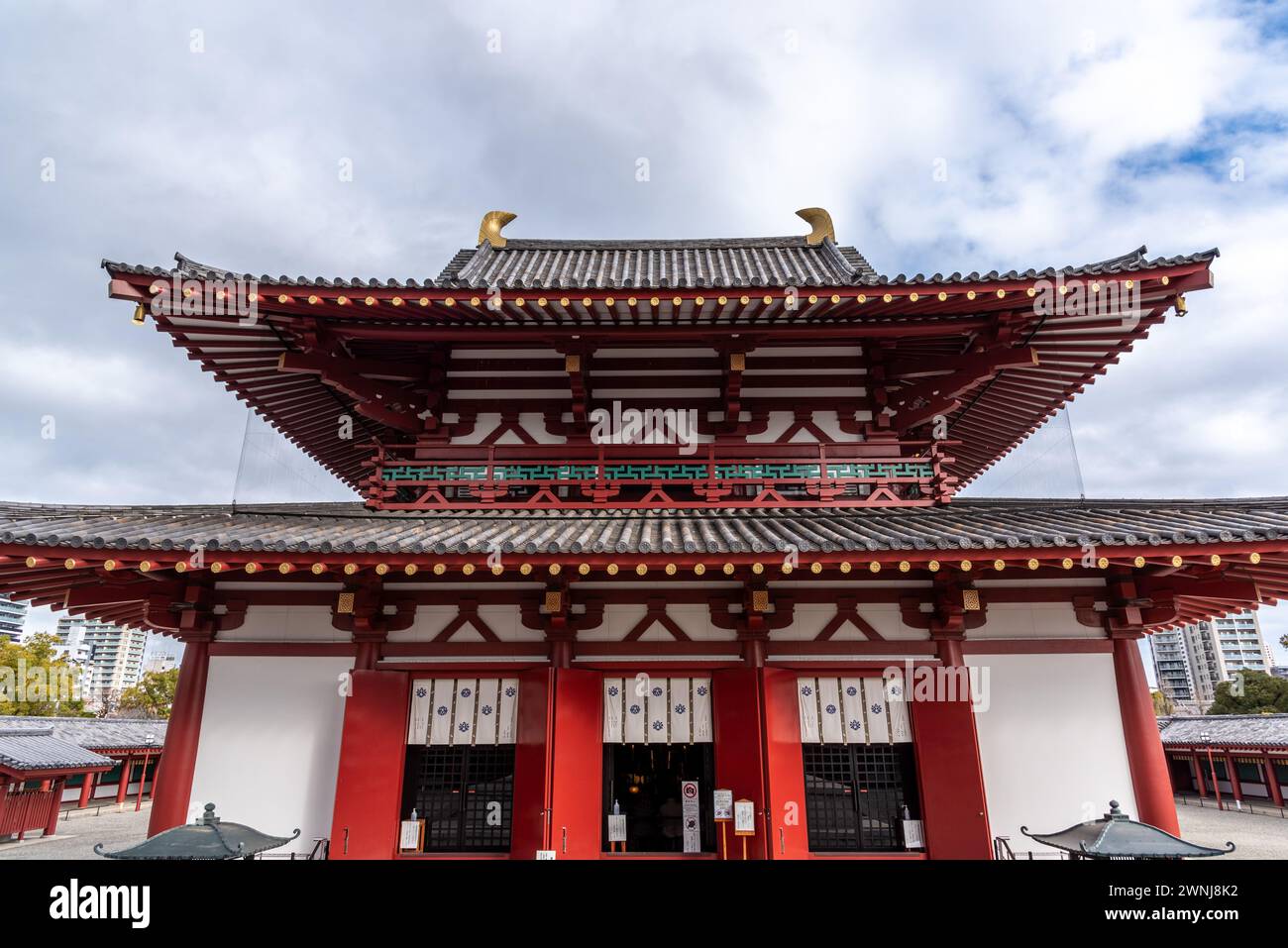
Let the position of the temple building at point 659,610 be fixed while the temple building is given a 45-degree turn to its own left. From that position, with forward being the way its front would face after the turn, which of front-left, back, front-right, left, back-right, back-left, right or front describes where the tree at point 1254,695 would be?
left

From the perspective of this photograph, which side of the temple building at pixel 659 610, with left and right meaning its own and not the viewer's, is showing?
front

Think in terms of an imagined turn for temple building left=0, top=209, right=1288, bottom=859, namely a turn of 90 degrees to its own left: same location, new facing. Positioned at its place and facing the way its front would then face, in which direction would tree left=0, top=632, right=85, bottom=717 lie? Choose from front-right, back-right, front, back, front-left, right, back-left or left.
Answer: back-left
